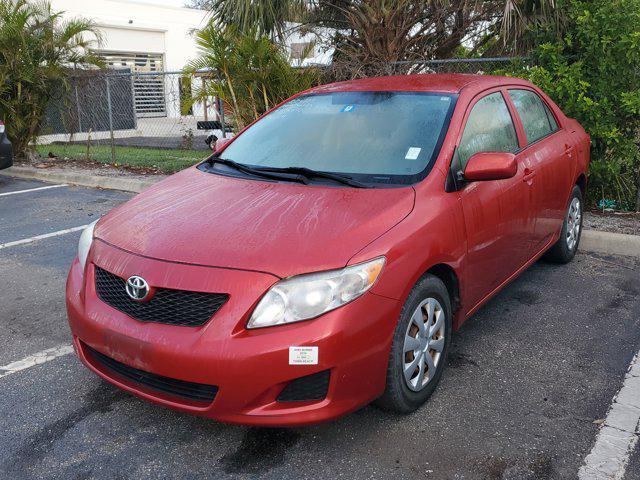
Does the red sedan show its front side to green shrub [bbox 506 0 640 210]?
no

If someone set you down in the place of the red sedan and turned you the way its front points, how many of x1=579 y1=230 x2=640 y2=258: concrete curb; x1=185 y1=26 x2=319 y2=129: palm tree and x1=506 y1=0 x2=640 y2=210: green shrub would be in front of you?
0

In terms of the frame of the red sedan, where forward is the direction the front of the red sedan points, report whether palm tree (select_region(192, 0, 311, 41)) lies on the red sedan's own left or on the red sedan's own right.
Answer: on the red sedan's own right

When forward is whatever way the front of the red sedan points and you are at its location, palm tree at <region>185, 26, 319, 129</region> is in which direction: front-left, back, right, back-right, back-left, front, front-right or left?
back-right

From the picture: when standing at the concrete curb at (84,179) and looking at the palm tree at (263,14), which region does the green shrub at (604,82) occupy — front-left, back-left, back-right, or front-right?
front-right

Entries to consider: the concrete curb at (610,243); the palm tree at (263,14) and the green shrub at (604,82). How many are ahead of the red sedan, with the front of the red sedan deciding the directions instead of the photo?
0

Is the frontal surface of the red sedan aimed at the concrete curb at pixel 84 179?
no

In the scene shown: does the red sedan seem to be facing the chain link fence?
no

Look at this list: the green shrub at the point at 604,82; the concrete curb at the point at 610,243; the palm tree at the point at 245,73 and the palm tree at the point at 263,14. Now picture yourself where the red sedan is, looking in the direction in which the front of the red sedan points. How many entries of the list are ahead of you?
0

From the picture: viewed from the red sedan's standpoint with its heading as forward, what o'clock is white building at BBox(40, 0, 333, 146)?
The white building is roughly at 4 o'clock from the red sedan.

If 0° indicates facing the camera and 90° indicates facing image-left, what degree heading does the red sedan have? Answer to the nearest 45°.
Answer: approximately 45°

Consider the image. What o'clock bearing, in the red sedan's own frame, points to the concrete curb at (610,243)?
The concrete curb is roughly at 6 o'clock from the red sedan.

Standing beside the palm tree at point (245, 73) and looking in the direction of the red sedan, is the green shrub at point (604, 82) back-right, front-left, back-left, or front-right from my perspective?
front-left

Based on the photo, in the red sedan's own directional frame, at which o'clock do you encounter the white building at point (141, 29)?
The white building is roughly at 4 o'clock from the red sedan.
